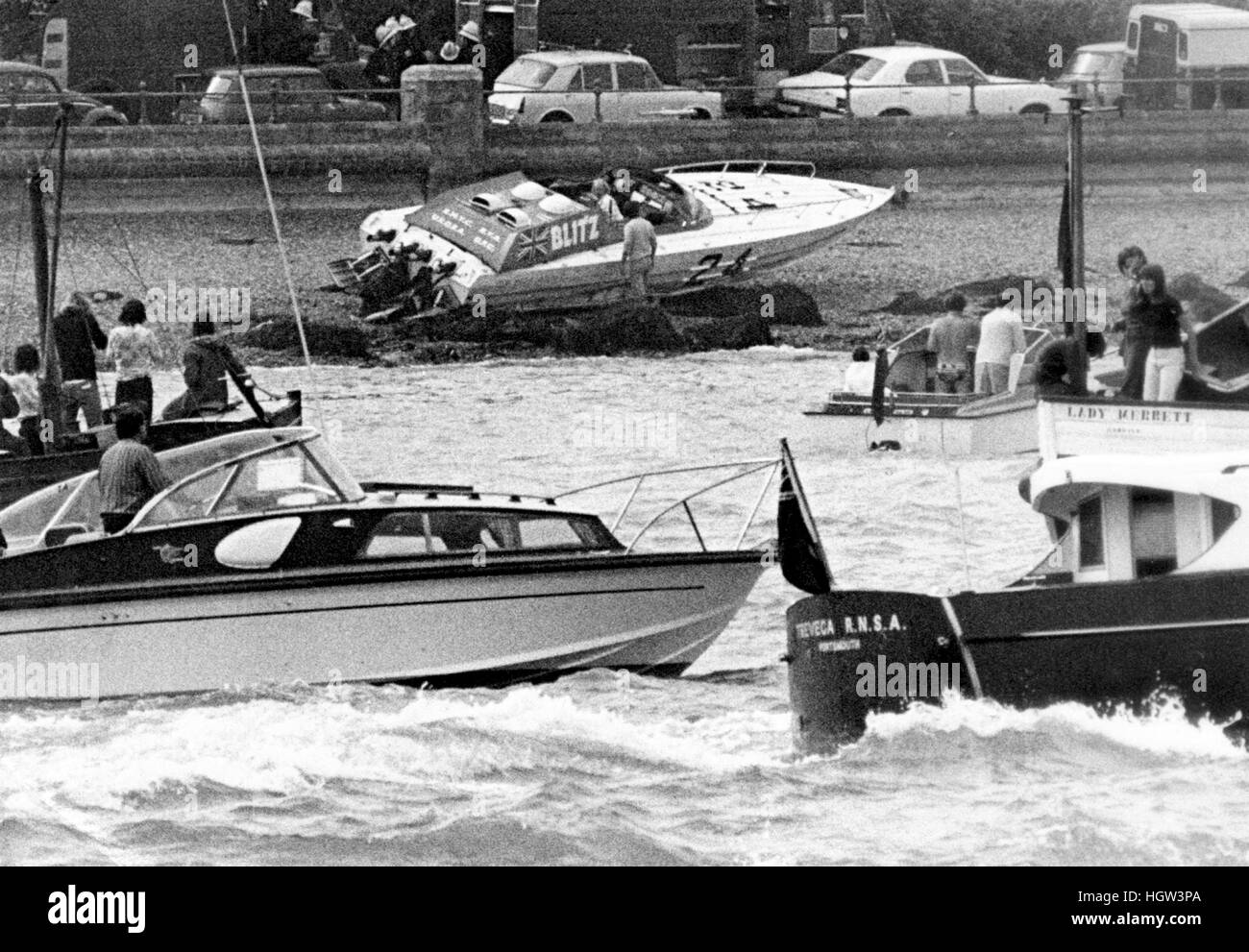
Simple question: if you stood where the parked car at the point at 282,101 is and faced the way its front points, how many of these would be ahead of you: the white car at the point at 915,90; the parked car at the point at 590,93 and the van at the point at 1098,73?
3

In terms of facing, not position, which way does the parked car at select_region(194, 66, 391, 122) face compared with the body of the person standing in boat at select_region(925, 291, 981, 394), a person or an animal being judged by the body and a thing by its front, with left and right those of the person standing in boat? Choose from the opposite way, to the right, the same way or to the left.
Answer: to the right

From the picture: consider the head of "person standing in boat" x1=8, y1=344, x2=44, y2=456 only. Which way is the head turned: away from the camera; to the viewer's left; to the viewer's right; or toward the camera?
away from the camera

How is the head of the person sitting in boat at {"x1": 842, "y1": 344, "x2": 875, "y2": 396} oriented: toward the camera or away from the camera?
away from the camera

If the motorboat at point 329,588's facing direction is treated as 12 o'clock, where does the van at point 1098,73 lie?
The van is roughly at 10 o'clock from the motorboat.

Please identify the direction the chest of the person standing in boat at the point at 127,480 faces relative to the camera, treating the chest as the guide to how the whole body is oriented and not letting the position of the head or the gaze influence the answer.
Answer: away from the camera

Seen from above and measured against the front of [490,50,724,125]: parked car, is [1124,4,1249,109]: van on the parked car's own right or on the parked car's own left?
on the parked car's own right

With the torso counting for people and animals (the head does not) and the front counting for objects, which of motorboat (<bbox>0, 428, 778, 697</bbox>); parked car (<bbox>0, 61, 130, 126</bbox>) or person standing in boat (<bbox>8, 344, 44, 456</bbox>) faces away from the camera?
the person standing in boat
